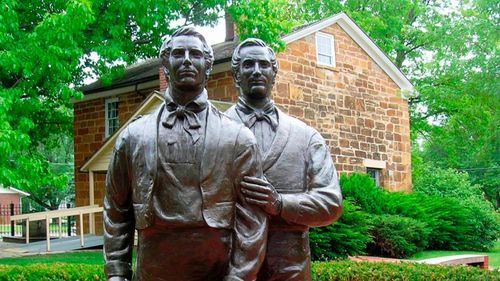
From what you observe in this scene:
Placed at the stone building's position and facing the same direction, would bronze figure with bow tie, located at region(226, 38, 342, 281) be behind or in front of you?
in front

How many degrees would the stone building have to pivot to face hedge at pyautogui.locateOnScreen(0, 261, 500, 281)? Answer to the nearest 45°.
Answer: approximately 45° to its left

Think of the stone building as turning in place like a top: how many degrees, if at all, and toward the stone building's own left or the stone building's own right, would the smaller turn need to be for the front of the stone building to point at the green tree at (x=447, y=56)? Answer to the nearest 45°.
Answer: approximately 135° to the stone building's own left

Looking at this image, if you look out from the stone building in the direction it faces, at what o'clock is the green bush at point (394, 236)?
The green bush is roughly at 10 o'clock from the stone building.
